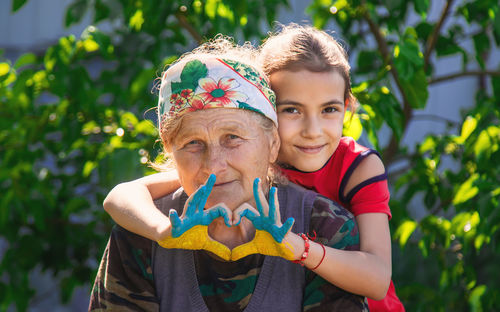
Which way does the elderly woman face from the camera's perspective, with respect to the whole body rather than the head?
toward the camera

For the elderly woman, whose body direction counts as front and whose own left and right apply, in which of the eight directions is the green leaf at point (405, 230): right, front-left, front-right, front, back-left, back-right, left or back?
back-left

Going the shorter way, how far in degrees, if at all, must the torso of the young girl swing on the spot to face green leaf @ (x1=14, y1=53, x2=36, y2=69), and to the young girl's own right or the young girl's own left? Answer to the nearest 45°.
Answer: approximately 135° to the young girl's own right

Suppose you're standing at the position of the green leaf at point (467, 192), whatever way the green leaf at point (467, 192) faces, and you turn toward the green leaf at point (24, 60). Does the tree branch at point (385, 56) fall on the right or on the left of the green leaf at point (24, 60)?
right

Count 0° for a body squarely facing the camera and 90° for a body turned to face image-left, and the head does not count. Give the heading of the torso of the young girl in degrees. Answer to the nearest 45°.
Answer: approximately 0°

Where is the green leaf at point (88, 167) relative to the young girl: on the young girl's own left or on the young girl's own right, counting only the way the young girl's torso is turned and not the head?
on the young girl's own right

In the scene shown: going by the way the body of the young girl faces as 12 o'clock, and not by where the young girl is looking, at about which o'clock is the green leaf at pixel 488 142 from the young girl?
The green leaf is roughly at 8 o'clock from the young girl.

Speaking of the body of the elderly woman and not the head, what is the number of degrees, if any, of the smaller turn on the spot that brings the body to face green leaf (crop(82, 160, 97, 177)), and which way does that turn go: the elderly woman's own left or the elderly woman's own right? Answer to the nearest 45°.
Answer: approximately 135° to the elderly woman's own right

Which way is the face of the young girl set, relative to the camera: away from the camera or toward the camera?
toward the camera

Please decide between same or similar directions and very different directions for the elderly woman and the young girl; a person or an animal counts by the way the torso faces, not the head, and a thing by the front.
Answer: same or similar directions

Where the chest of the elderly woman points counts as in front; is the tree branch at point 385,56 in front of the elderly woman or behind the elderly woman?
behind

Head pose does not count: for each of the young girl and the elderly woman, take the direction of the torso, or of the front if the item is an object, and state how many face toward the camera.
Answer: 2

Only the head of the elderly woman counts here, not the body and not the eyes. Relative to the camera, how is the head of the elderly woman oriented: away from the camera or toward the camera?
toward the camera
